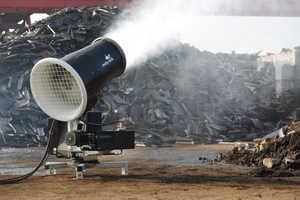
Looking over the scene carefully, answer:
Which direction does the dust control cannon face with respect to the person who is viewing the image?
facing away from the viewer and to the right of the viewer

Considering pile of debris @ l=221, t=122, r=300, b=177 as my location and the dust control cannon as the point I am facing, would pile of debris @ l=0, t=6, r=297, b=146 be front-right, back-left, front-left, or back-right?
front-right

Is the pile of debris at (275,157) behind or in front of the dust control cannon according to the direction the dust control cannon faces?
in front

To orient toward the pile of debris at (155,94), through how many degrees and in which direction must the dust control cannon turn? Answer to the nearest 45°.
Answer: approximately 45° to its left
